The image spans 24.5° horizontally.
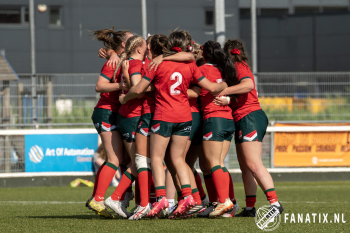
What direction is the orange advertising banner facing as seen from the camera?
toward the camera
